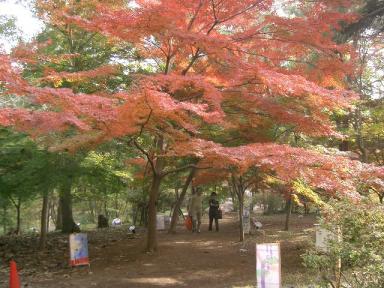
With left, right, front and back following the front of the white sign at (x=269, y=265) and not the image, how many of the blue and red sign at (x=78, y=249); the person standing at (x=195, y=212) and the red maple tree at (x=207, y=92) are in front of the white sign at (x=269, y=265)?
0

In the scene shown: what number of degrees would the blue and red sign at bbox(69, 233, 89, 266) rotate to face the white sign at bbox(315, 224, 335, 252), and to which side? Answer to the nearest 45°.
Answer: approximately 45° to its left

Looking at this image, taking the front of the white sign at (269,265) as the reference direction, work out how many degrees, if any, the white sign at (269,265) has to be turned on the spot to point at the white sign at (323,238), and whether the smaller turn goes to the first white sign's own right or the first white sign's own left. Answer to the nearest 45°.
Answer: approximately 90° to the first white sign's own left

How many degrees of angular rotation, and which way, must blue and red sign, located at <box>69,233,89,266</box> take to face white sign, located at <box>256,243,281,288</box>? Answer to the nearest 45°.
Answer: approximately 45° to its left

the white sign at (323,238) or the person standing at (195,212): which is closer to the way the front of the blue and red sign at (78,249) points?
the white sign

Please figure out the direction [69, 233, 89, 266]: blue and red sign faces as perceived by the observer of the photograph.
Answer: facing the viewer

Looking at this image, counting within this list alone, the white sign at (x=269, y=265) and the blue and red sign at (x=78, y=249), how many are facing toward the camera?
2

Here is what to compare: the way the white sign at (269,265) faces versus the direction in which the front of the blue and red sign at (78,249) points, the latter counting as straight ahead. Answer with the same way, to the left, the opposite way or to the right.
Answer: the same way

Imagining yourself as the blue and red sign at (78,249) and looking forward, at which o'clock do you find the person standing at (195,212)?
The person standing is roughly at 7 o'clock from the blue and red sign.

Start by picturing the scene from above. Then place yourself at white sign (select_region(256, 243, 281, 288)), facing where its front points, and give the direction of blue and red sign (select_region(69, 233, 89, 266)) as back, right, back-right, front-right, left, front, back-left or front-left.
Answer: back-right

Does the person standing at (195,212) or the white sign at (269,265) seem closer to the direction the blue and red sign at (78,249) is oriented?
the white sign

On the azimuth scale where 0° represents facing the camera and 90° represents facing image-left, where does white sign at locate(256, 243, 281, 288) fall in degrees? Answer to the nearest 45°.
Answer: approximately 0°

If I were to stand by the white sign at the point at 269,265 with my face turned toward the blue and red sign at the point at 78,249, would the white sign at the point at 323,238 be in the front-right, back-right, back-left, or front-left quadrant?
back-right
